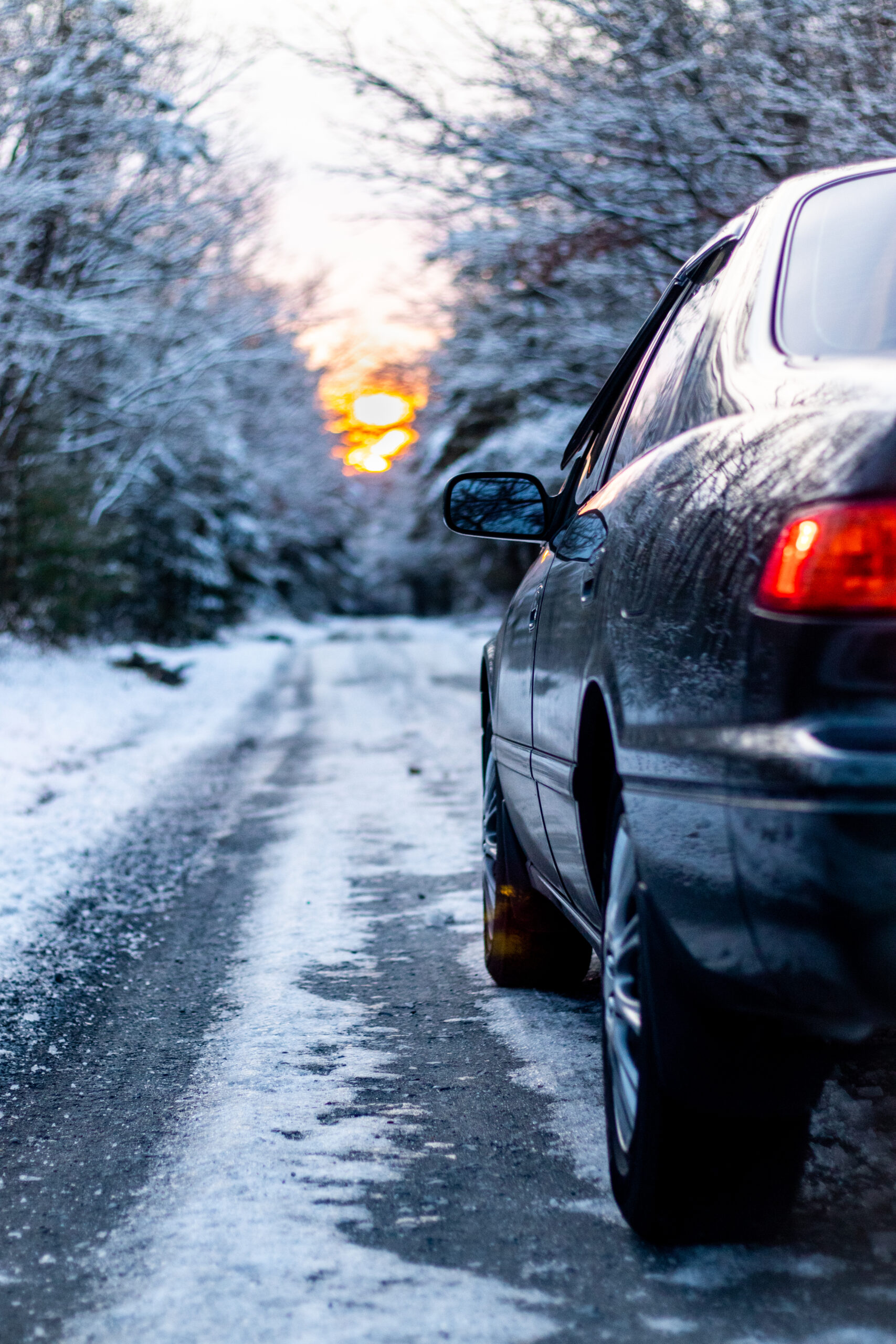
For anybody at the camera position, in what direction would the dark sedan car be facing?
facing away from the viewer
